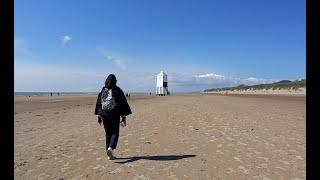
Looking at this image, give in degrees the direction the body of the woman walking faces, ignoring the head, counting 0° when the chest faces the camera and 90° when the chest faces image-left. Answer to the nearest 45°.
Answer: approximately 180°
